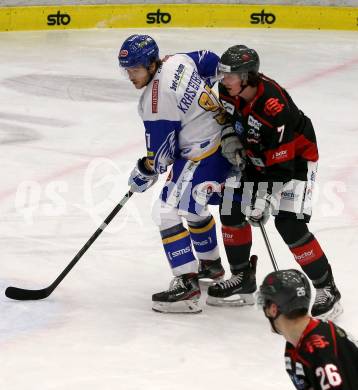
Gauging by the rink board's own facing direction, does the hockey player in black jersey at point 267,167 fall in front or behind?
in front

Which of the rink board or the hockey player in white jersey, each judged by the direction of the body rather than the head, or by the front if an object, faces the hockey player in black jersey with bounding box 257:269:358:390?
the rink board

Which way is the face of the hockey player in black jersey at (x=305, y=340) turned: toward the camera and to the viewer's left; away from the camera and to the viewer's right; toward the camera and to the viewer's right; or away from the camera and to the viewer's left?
away from the camera and to the viewer's left

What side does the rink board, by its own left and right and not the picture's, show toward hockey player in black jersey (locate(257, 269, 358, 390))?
front

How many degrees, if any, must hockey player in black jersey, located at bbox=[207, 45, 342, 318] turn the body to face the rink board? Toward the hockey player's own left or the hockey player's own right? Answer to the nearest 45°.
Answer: approximately 135° to the hockey player's own right

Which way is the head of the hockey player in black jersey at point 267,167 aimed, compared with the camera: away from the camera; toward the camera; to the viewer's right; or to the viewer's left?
to the viewer's left

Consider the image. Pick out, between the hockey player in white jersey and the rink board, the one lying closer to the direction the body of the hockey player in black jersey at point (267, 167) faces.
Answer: the hockey player in white jersey

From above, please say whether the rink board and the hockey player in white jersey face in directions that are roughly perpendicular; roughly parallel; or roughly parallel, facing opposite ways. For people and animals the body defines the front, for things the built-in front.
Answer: roughly perpendicular

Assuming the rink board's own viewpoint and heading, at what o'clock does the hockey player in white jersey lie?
The hockey player in white jersey is roughly at 12 o'clock from the rink board.
